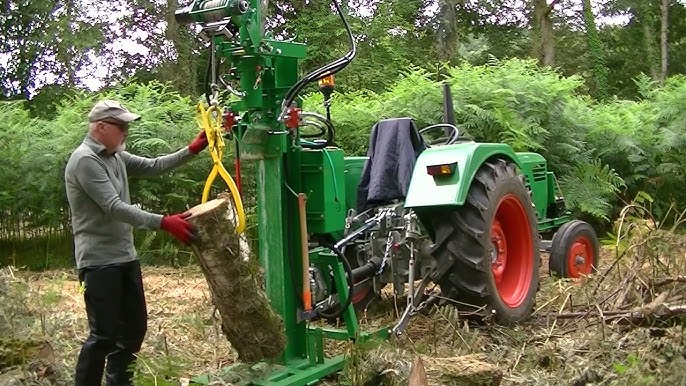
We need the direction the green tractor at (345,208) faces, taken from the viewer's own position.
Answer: facing away from the viewer and to the right of the viewer

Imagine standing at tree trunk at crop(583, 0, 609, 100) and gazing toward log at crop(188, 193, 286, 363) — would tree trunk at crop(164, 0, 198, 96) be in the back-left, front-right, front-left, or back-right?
front-right

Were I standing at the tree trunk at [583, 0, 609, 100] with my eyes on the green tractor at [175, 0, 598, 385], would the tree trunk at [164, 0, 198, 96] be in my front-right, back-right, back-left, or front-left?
front-right

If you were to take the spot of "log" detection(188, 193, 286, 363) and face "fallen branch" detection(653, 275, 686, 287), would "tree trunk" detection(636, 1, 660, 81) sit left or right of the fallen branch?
left

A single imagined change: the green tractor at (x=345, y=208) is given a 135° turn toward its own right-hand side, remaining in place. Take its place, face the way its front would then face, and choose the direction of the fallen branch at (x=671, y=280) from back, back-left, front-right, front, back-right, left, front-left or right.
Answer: left

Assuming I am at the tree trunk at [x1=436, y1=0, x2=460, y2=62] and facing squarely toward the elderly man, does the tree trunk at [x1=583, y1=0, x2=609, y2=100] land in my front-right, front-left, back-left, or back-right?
back-left

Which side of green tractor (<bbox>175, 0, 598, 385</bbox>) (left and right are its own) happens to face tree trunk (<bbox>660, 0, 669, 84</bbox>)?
front

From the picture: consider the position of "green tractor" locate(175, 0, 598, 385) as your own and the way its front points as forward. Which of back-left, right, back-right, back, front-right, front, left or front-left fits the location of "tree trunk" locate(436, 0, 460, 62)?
front-left

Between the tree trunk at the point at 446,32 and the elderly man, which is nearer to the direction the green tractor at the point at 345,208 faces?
the tree trunk

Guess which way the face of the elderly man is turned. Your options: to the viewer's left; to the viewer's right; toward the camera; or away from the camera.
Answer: to the viewer's right

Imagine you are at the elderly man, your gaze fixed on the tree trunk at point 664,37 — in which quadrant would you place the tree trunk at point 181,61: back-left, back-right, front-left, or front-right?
front-left

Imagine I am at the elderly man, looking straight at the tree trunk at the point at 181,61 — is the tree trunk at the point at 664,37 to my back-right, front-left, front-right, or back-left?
front-right

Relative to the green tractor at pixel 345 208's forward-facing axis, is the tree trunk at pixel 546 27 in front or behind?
in front

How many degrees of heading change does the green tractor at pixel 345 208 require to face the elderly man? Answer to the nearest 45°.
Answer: approximately 180°
